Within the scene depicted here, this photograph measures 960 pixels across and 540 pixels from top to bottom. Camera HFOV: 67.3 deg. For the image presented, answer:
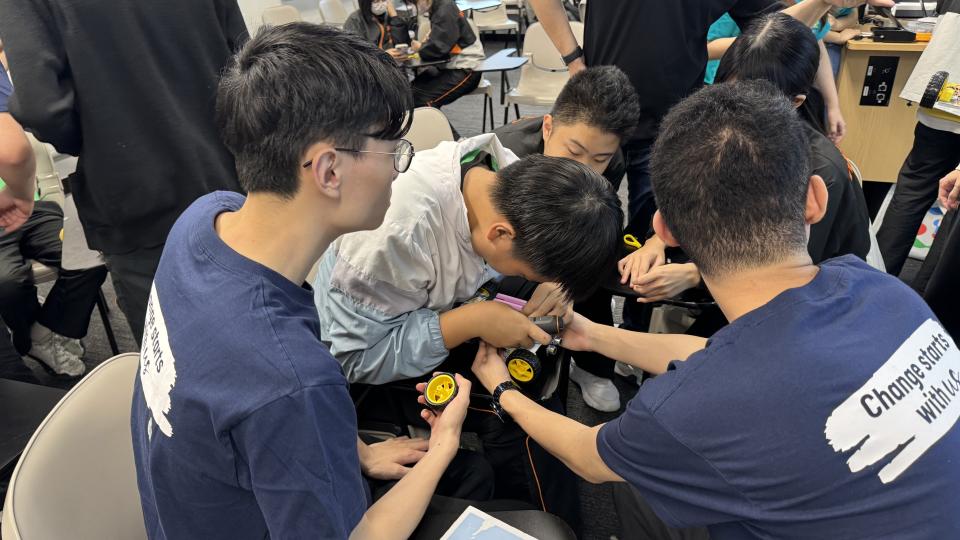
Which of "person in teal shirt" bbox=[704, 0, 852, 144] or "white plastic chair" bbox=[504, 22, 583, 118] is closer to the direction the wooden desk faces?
the person in teal shirt
